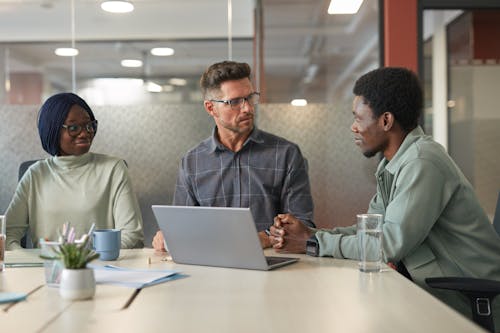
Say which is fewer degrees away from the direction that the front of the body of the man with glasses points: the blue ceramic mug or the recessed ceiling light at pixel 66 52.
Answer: the blue ceramic mug

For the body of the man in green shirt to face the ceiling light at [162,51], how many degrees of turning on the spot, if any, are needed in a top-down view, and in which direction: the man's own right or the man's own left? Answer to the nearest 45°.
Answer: approximately 45° to the man's own right

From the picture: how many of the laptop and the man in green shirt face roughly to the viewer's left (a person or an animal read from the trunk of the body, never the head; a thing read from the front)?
1

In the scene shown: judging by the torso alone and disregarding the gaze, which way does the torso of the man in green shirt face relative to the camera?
to the viewer's left

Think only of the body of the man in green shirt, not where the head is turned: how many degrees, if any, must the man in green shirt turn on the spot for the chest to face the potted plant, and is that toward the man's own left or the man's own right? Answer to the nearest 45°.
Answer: approximately 45° to the man's own left

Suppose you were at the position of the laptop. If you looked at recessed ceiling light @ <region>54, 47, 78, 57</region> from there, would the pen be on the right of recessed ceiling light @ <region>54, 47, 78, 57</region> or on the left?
left

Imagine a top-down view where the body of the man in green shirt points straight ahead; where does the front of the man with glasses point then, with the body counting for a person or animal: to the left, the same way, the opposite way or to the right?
to the left

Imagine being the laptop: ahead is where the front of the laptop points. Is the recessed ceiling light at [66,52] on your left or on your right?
on your left

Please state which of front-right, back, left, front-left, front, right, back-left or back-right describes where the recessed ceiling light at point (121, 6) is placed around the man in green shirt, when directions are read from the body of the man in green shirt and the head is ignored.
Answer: front-right

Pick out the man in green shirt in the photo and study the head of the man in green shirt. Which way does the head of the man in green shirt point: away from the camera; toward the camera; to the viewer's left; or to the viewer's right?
to the viewer's left

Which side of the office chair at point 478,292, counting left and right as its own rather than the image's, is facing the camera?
left

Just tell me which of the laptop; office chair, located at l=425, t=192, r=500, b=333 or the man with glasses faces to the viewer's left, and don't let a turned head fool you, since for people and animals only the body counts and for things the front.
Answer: the office chair

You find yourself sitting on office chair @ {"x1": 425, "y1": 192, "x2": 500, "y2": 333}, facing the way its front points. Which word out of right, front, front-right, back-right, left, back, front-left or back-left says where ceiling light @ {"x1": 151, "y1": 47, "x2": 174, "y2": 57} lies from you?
front-right

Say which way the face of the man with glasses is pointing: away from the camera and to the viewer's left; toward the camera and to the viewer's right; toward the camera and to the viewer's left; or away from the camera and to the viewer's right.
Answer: toward the camera and to the viewer's right

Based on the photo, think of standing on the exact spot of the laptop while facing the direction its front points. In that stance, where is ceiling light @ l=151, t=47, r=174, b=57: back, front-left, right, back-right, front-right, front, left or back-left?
front-left

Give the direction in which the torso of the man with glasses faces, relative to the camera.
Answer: toward the camera

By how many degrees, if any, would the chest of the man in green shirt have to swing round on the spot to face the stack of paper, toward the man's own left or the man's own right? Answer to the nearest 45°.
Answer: approximately 45° to the man's own left

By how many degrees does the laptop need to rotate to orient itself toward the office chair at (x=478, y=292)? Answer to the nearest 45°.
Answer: approximately 45° to its right
